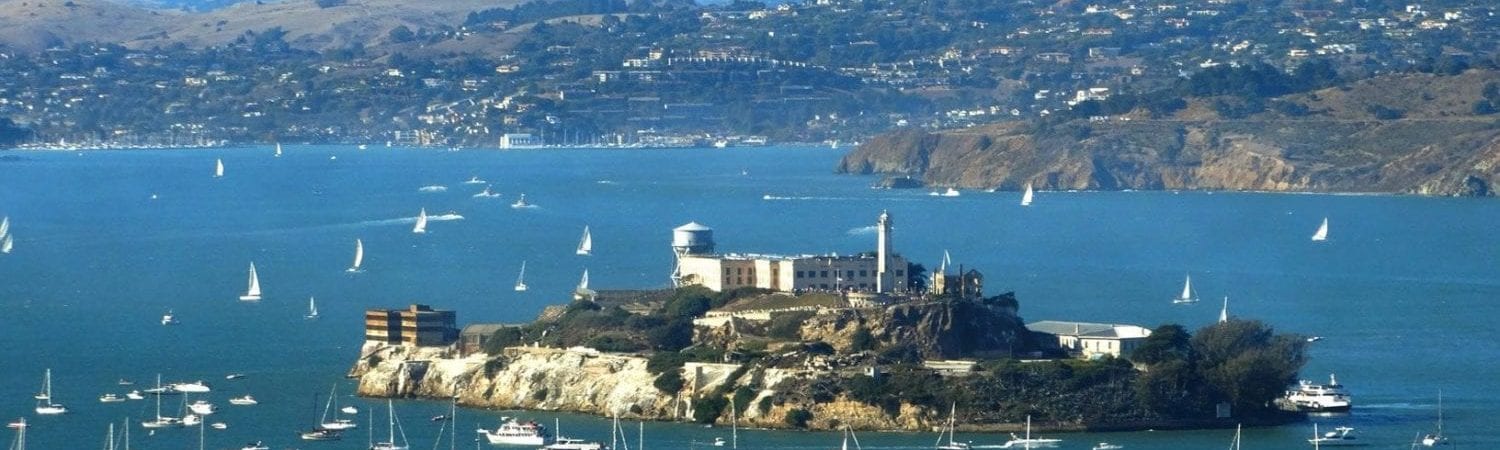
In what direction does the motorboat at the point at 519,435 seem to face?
to the viewer's left

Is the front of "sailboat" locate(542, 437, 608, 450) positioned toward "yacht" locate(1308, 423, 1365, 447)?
no

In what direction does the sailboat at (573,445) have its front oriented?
to the viewer's right

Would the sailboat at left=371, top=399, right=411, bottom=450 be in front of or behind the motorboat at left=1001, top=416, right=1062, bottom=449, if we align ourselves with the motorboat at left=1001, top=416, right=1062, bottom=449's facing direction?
behind

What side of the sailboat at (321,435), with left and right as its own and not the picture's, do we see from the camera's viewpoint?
left

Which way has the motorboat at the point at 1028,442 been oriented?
to the viewer's right
